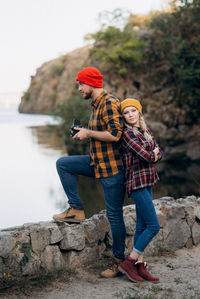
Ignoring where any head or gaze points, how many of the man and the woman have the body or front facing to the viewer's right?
1

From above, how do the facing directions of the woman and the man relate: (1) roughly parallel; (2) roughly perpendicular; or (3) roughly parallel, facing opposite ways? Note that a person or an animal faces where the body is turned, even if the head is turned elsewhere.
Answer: roughly parallel, facing opposite ways

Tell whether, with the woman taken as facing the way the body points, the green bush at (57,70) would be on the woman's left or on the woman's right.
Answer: on the woman's left

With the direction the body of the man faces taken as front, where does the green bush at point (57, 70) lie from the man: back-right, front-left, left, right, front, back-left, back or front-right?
right

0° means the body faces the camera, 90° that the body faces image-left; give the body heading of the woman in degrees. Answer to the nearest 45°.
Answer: approximately 270°

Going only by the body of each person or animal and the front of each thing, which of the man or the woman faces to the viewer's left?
the man

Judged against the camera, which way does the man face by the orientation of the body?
to the viewer's left
